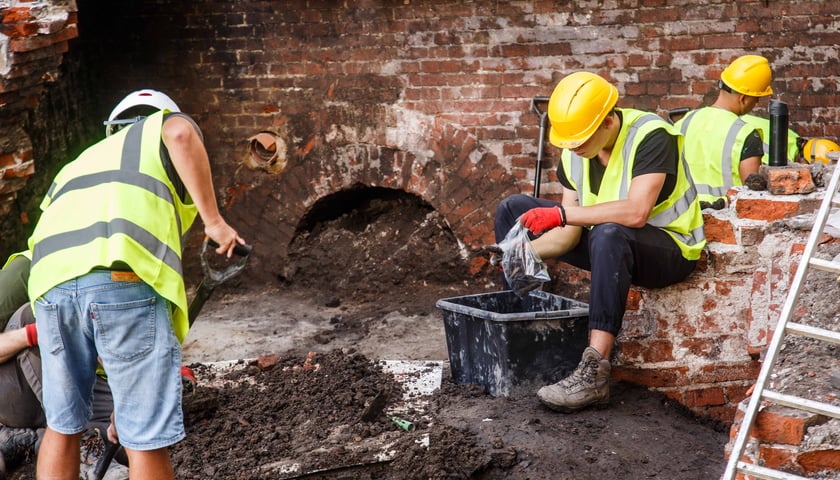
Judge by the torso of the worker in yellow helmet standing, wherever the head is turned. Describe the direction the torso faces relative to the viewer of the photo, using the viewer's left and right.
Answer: facing away from the viewer and to the right of the viewer

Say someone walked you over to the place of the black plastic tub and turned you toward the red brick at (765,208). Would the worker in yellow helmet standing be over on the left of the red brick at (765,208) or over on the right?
left

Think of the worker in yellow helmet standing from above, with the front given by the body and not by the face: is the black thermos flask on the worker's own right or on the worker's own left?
on the worker's own right

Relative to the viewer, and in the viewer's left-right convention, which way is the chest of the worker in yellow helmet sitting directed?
facing the viewer and to the left of the viewer

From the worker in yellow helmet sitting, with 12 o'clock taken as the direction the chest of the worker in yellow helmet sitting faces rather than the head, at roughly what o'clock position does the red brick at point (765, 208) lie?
The red brick is roughly at 7 o'clock from the worker in yellow helmet sitting.

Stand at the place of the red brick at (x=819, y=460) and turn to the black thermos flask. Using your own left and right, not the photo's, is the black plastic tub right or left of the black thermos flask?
left

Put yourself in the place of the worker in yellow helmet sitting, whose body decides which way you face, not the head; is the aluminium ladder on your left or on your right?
on your left

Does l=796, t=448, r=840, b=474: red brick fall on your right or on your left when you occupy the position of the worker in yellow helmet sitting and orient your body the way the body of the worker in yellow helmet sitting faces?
on your left

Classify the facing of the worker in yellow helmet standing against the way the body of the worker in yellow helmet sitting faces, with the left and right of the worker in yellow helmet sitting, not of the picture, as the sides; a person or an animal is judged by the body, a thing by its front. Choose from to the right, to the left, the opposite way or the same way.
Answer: the opposite way

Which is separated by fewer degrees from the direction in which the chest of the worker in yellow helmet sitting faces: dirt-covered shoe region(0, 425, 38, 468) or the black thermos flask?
the dirt-covered shoe

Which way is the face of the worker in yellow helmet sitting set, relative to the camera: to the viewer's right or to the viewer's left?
to the viewer's left
